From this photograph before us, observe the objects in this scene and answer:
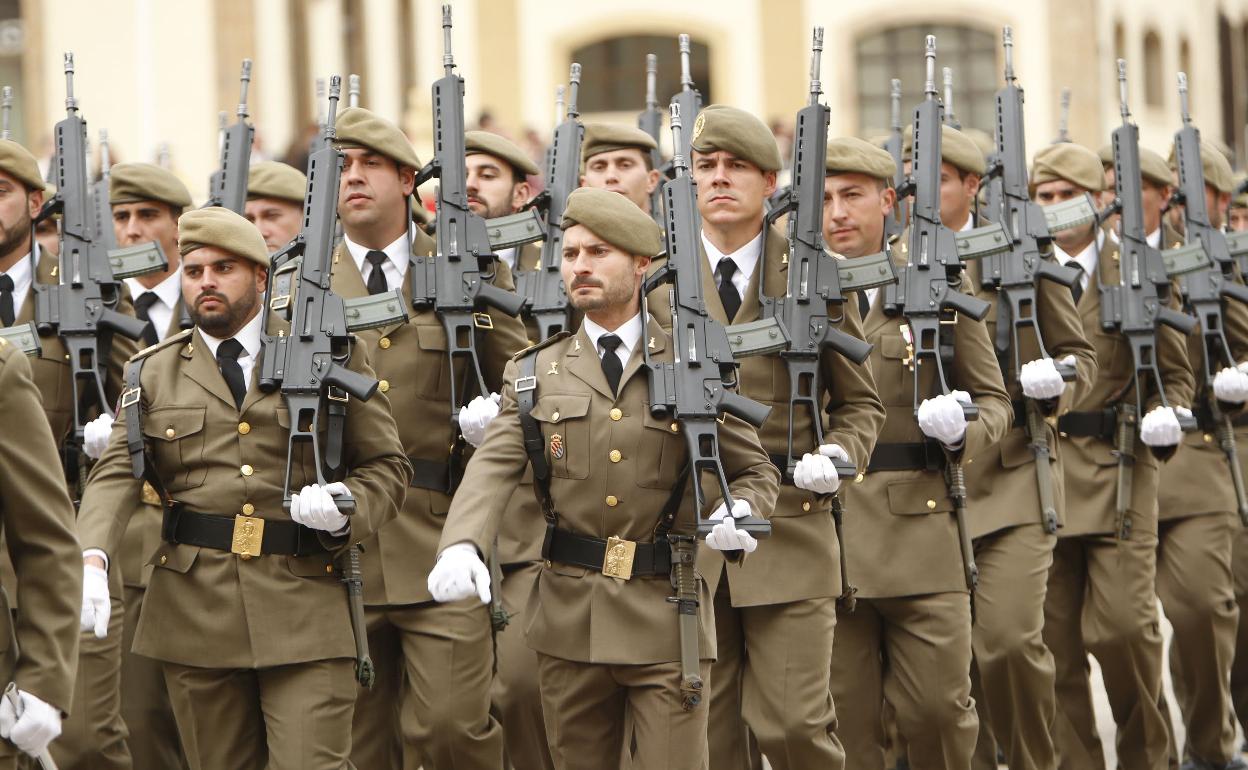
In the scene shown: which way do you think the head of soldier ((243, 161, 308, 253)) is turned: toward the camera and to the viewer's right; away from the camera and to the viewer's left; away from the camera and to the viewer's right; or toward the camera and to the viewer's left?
toward the camera and to the viewer's left

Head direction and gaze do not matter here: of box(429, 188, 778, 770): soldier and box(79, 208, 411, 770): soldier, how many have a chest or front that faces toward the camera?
2

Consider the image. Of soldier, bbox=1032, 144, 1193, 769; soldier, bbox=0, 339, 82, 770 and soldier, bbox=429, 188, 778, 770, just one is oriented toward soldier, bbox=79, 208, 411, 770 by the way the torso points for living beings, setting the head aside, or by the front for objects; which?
soldier, bbox=1032, 144, 1193, 769

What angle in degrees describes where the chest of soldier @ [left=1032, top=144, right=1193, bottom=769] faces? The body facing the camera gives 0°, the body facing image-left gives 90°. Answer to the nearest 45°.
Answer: approximately 45°

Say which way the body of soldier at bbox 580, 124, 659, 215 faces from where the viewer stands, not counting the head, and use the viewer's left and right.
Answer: facing the viewer

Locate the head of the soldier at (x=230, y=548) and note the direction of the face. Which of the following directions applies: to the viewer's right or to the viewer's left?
to the viewer's left
